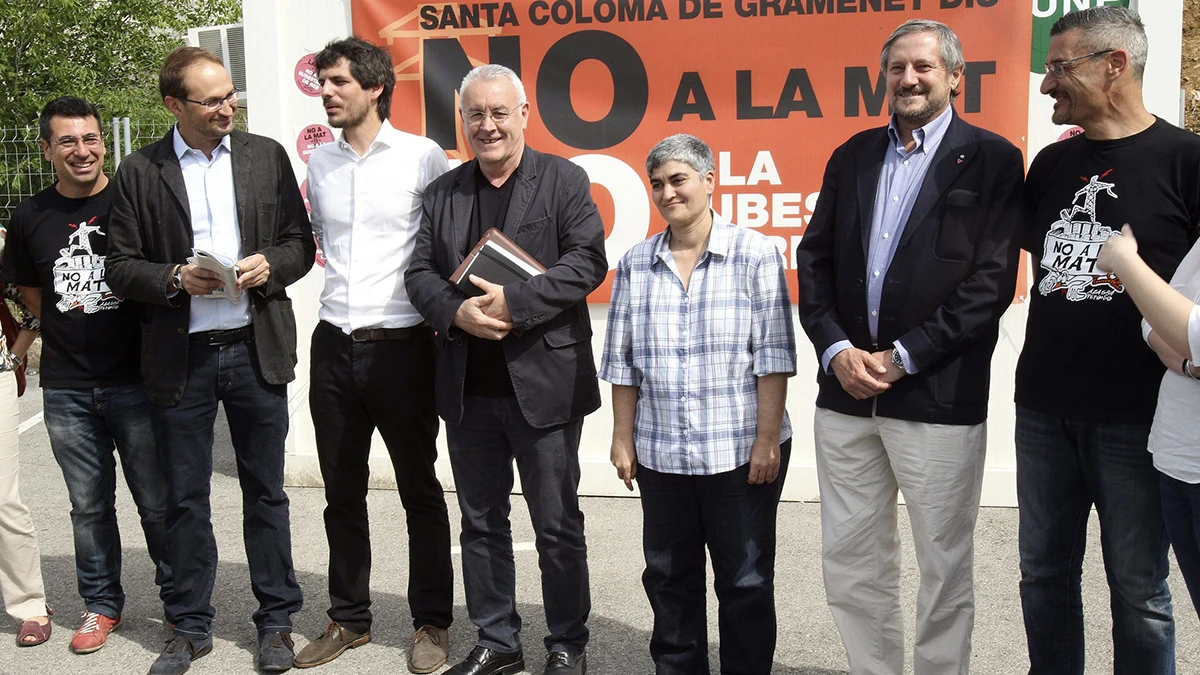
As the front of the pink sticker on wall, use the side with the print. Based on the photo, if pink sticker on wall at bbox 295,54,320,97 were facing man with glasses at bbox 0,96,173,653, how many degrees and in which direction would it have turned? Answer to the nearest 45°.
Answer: approximately 45° to its right

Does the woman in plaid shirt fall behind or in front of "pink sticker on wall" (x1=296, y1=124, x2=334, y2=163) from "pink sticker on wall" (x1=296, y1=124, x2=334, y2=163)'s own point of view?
in front

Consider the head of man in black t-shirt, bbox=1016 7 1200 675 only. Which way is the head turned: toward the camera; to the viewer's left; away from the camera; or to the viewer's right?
to the viewer's left

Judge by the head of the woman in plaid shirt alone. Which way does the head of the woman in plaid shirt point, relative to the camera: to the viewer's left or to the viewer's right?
to the viewer's left

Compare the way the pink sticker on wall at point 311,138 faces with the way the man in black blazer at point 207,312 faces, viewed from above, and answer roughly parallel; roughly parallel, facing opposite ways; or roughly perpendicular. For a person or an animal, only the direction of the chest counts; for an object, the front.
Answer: roughly parallel

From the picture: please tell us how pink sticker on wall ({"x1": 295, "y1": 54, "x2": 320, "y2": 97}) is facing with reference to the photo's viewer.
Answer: facing the viewer

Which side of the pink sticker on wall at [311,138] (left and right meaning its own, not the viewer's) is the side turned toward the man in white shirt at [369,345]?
front

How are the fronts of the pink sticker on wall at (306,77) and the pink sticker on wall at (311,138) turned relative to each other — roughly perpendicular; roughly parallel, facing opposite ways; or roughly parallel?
roughly parallel

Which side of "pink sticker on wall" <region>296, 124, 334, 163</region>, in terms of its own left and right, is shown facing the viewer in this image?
front

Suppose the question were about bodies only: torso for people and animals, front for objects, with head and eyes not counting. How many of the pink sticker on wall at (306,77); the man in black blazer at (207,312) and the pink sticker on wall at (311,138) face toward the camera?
3

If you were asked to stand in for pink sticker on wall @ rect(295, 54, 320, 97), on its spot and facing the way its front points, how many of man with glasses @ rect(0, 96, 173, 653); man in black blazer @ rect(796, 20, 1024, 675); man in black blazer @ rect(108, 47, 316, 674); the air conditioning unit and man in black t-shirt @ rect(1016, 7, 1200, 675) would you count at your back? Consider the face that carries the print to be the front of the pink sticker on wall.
1

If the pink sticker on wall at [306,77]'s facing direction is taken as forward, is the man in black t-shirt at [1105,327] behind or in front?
in front

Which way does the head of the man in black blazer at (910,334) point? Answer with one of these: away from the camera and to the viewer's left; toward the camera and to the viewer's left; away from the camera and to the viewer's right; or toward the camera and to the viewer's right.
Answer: toward the camera and to the viewer's left

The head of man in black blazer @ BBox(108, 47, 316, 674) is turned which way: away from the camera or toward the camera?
toward the camera

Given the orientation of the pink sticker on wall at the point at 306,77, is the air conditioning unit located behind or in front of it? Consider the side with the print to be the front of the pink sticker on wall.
behind
